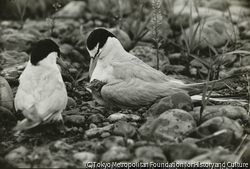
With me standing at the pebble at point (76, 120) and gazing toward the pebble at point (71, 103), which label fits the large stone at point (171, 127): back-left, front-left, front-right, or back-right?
back-right

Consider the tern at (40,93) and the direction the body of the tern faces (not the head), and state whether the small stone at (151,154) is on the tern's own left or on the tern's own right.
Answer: on the tern's own right

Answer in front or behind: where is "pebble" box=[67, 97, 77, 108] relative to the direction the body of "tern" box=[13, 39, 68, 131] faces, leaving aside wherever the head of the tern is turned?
in front

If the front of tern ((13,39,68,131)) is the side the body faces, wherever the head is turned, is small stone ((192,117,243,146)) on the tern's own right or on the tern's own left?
on the tern's own right

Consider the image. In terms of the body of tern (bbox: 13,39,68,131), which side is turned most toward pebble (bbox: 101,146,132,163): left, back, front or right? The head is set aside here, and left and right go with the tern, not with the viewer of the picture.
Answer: right

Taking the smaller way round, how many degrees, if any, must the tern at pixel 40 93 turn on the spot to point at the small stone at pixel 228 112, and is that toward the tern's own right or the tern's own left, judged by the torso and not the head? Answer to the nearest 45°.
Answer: approximately 45° to the tern's own right

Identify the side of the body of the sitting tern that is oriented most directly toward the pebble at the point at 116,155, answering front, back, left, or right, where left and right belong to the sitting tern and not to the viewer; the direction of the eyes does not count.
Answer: left

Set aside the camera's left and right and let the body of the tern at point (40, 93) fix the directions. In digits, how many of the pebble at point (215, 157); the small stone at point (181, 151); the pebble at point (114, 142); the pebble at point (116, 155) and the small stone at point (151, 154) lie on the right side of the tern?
5

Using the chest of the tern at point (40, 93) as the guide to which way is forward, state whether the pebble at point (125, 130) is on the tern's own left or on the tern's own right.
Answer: on the tern's own right

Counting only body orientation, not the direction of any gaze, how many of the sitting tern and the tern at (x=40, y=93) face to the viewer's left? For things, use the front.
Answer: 1

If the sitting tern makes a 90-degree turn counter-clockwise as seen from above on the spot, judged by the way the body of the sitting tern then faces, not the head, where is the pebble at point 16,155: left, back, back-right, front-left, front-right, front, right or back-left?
front-right

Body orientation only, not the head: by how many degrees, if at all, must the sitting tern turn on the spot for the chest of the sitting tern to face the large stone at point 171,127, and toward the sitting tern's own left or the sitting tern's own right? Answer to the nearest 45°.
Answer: approximately 135° to the sitting tern's own left

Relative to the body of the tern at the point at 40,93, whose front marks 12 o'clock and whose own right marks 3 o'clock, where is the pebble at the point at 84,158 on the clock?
The pebble is roughly at 4 o'clock from the tern.

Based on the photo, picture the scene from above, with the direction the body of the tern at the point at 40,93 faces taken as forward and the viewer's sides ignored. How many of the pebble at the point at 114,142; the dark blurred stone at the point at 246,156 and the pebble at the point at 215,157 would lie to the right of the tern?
3

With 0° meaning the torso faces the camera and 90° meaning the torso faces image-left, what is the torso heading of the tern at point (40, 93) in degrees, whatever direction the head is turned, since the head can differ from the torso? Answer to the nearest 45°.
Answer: approximately 225°

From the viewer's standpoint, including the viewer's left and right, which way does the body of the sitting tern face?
facing to the left of the viewer

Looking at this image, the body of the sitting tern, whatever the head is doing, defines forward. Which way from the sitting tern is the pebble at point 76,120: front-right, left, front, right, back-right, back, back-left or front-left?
front-left
